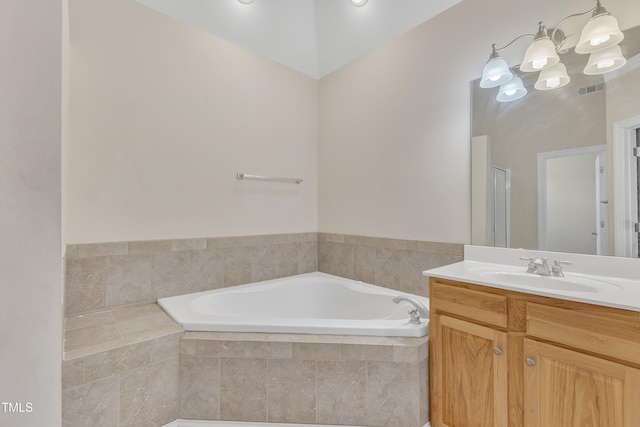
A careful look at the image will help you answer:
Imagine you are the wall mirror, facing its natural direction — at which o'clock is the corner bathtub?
The corner bathtub is roughly at 1 o'clock from the wall mirror.

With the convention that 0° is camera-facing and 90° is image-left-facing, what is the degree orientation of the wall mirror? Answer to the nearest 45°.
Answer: approximately 45°

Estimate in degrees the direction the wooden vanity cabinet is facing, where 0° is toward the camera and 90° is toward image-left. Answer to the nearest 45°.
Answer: approximately 45°

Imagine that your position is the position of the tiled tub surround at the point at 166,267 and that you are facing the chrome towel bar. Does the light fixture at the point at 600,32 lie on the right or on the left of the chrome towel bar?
right
